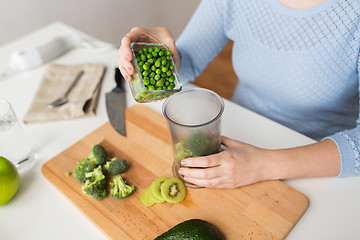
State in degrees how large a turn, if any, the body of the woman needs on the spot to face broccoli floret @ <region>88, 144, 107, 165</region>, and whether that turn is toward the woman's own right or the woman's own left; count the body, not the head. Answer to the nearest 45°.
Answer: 0° — they already face it

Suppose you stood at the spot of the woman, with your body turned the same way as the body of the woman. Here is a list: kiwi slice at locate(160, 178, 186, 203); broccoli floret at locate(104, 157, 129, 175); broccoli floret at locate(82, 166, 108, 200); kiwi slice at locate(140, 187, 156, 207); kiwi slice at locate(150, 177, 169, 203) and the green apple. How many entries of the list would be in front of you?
6

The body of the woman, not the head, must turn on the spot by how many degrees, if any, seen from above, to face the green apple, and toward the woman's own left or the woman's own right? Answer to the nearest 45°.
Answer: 0° — they already face it

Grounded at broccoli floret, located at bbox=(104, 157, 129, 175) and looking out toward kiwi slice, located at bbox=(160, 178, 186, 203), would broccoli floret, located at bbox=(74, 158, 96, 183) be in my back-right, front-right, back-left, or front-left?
back-right

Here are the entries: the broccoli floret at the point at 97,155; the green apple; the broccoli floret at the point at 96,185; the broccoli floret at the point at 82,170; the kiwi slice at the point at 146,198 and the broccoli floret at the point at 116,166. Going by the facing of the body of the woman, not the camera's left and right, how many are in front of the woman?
6

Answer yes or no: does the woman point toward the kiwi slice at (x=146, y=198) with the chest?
yes

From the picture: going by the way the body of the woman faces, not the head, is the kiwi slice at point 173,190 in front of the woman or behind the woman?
in front

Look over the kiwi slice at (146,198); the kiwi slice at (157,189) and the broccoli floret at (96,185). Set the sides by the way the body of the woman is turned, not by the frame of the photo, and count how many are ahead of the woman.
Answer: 3

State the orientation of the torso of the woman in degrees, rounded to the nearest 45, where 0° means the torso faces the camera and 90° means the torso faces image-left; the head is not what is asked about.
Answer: approximately 45°

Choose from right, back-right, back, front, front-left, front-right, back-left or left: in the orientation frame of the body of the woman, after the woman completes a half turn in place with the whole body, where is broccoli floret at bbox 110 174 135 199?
back

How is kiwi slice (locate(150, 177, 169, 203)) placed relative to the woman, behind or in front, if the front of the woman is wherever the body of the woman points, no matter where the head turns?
in front

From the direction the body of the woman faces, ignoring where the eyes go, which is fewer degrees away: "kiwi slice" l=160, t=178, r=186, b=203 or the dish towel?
the kiwi slice

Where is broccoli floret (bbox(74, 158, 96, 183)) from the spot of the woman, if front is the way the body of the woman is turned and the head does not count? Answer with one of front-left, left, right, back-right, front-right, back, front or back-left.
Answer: front
